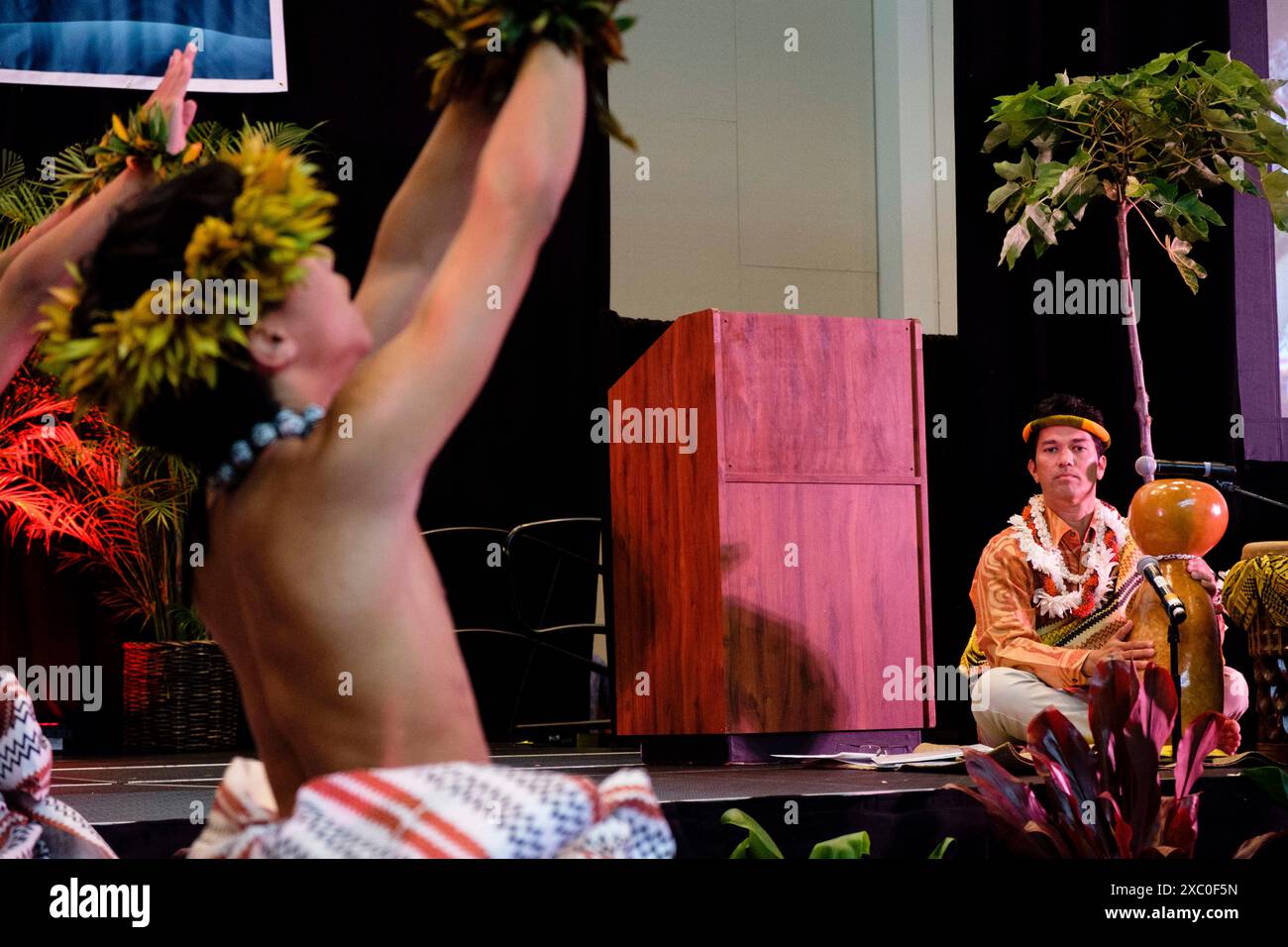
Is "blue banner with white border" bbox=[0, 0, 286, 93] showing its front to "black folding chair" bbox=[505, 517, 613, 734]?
no

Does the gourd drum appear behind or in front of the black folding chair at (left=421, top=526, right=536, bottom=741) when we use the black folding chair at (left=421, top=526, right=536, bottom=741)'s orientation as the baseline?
in front

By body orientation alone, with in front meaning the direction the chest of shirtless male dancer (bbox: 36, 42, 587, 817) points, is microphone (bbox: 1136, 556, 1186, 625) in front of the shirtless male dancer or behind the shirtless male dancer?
in front

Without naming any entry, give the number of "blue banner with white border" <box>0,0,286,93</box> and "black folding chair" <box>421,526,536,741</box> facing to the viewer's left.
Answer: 0

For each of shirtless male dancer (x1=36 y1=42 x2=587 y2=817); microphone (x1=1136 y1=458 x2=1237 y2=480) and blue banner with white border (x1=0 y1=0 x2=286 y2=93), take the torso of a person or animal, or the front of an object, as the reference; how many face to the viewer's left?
1

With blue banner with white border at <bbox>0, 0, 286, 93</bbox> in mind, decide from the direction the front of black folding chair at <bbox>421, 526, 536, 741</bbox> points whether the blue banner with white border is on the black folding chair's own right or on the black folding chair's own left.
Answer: on the black folding chair's own right

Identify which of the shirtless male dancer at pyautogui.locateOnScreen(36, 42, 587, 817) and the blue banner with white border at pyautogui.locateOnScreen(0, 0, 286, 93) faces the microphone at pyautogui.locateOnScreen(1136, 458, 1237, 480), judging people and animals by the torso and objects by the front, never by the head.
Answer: the shirtless male dancer

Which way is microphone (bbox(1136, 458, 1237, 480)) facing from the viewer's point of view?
to the viewer's left

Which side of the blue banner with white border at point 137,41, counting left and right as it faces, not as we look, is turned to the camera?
front

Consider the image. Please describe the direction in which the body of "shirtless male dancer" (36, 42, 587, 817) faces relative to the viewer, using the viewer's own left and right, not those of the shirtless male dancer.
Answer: facing away from the viewer and to the right of the viewer

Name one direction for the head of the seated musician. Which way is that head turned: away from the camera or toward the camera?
toward the camera
